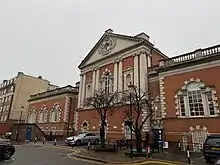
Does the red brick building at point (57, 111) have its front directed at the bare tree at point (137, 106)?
no

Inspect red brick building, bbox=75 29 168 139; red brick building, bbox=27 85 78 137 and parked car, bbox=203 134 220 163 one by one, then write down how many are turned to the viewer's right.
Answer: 0

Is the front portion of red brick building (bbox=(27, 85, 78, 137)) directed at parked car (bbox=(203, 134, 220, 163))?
no

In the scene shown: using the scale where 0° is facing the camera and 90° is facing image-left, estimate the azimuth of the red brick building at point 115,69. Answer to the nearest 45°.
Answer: approximately 45°

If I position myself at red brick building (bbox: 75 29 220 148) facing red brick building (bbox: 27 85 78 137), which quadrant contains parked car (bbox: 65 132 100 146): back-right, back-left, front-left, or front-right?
front-left

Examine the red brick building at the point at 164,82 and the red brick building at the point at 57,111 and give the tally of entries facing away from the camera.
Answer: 0

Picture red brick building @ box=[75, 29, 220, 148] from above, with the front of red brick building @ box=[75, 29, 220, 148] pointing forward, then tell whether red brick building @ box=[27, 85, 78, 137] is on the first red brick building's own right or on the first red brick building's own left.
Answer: on the first red brick building's own right

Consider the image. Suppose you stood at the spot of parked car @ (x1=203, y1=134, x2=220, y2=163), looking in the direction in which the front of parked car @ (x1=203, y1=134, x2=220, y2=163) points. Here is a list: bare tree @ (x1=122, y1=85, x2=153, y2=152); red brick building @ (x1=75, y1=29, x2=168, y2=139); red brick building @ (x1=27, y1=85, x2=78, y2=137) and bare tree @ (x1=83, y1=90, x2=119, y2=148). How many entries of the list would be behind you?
0

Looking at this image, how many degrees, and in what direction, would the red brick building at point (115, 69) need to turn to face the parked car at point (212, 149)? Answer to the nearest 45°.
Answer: approximately 45° to its left

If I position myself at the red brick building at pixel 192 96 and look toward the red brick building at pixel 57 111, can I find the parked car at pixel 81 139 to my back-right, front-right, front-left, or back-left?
front-left
